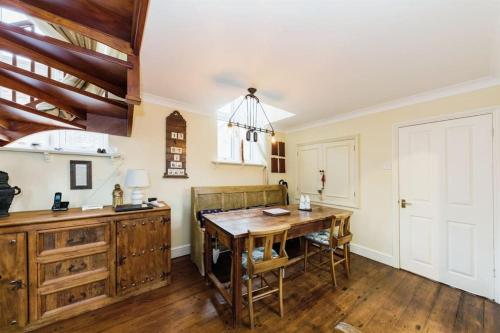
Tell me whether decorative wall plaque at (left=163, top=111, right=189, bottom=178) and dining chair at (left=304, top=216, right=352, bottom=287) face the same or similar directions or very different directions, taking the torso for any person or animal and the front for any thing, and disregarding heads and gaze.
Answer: very different directions

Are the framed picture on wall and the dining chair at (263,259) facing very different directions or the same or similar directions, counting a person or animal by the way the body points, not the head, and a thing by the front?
very different directions

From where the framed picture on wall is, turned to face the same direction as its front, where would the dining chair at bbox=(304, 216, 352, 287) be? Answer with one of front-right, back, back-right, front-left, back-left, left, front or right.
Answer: front-left

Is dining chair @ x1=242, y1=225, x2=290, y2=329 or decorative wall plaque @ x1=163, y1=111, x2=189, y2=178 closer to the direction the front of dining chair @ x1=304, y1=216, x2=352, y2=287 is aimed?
the decorative wall plaque

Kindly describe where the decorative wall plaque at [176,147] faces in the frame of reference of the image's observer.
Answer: facing the viewer

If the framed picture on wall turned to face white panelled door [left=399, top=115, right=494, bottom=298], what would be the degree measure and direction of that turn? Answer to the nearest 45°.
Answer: approximately 45° to its left

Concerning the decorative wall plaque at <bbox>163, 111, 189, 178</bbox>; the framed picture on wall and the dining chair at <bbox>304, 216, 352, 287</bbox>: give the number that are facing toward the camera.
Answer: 2

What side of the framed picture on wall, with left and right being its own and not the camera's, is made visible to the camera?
front

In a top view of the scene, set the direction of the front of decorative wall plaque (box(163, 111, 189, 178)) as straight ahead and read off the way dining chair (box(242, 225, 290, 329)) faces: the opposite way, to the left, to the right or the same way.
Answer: the opposite way

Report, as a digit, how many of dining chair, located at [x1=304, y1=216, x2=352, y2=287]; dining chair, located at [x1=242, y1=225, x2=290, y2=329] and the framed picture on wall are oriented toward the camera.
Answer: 1

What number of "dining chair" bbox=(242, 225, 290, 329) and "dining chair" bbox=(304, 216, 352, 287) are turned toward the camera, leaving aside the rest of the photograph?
0

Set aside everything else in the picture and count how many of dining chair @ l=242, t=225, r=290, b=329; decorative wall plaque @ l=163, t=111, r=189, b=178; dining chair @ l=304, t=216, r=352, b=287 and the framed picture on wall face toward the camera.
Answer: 2

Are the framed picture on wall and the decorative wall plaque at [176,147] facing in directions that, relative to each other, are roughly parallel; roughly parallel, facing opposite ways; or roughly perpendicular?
roughly parallel

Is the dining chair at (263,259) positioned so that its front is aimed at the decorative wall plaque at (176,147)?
yes

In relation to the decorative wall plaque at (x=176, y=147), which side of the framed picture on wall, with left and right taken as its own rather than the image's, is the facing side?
left
